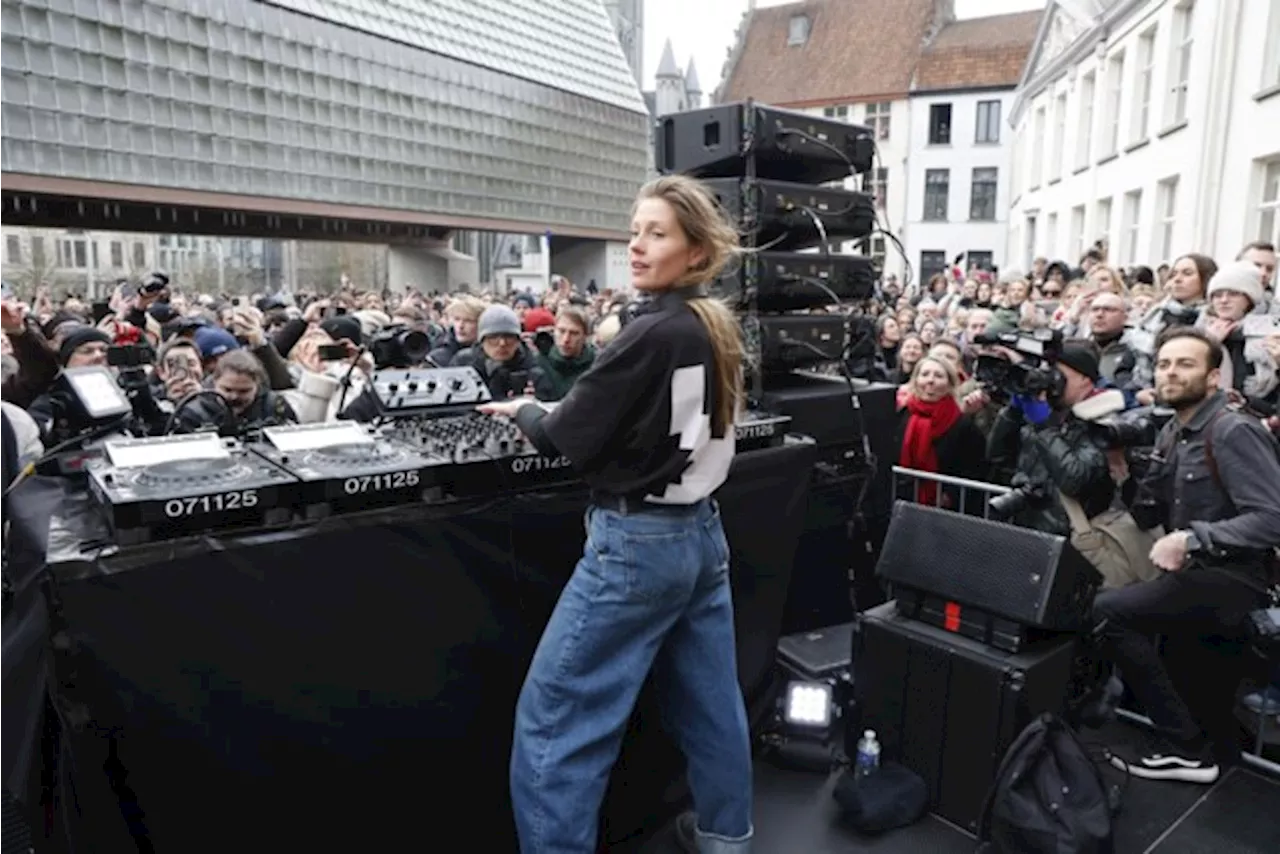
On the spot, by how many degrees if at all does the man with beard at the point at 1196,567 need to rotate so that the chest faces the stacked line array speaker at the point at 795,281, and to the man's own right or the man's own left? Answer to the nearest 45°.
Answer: approximately 45° to the man's own right

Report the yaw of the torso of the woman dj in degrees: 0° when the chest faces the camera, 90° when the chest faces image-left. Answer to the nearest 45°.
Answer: approximately 135°

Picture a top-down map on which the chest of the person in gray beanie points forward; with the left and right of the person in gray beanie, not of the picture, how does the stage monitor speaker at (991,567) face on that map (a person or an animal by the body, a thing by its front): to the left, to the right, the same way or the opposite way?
to the right

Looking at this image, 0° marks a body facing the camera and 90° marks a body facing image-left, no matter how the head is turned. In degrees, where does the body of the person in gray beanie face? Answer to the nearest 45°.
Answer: approximately 0°

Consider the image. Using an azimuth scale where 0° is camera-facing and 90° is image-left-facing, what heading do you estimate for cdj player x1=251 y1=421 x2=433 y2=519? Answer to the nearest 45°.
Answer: approximately 315°

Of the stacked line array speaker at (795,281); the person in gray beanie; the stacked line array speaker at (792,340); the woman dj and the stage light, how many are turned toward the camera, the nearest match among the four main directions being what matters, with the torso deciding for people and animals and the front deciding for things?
2

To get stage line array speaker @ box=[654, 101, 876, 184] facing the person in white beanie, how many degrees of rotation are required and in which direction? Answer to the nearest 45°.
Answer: approximately 90° to its right

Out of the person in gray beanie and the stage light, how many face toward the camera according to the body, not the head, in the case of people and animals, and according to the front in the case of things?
2
